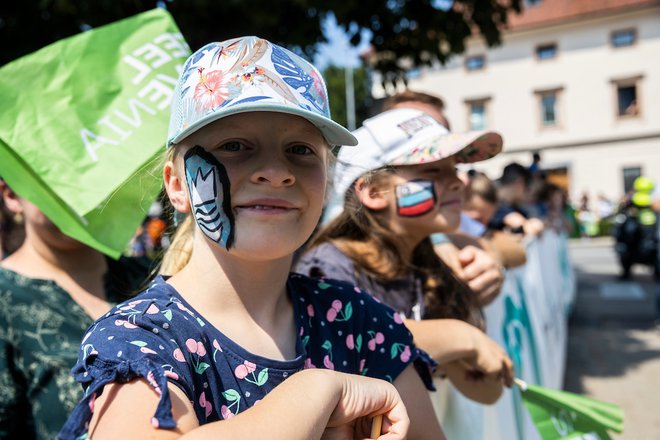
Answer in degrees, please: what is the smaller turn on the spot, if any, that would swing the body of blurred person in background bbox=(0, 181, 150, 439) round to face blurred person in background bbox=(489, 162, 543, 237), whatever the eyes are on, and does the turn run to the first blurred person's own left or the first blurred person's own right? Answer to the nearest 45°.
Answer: approximately 90° to the first blurred person's own left

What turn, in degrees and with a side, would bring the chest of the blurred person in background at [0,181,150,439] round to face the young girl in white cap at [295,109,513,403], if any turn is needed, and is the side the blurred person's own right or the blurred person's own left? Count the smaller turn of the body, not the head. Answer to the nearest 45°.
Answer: approximately 45° to the blurred person's own left

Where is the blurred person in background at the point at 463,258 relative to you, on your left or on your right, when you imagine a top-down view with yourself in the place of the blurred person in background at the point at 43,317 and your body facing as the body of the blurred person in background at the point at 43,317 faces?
on your left

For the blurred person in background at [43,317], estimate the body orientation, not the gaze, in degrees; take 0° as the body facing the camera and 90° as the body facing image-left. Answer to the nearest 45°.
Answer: approximately 315°

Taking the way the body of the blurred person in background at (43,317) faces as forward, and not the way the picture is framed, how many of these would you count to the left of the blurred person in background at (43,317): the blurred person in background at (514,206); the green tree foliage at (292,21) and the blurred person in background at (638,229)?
3

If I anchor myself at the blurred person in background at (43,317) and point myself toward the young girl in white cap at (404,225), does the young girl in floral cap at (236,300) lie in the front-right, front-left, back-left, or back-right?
front-right

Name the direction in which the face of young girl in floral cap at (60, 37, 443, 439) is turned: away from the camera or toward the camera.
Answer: toward the camera
